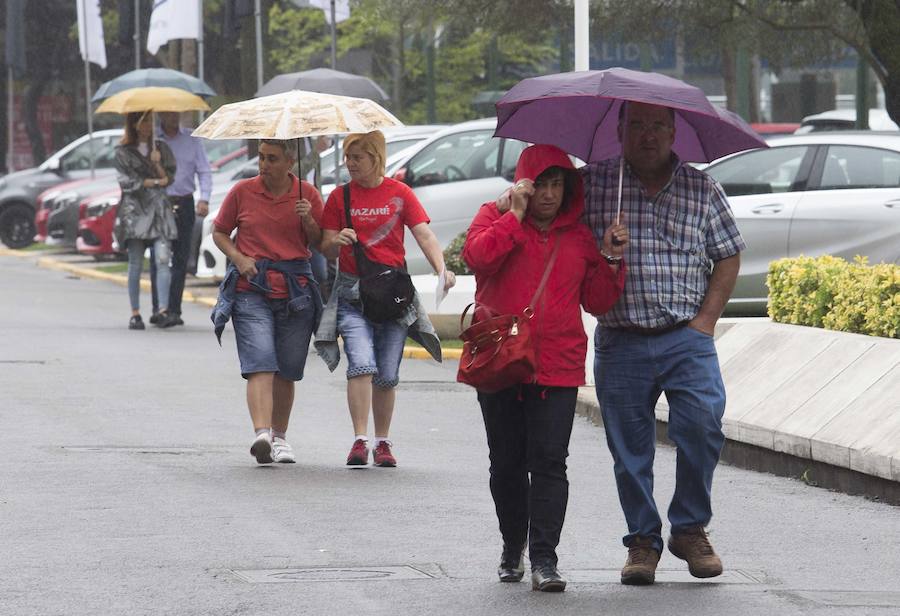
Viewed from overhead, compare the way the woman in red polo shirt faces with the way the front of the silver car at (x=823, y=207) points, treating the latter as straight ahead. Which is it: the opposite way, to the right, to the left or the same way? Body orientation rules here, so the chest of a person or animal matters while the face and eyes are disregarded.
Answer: to the left

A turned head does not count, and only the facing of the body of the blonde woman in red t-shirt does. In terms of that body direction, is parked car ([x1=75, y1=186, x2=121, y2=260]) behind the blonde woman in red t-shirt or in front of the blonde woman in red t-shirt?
behind

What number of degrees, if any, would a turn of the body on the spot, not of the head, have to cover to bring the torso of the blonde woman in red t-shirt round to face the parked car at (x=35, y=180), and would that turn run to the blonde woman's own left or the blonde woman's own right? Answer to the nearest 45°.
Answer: approximately 180°

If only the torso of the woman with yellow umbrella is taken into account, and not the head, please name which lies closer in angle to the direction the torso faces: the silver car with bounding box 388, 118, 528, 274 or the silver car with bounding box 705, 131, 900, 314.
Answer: the silver car with bounding box 705, 131, 900, 314

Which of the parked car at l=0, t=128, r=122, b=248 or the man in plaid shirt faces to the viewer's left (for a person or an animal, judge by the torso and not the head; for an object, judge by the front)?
the parked car

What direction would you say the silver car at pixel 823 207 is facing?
to the viewer's left

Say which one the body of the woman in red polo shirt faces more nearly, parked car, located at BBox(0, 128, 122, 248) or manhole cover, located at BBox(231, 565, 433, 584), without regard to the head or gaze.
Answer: the manhole cover

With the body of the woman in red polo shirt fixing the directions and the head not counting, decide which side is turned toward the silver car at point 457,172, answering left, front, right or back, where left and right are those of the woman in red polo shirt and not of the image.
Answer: back
